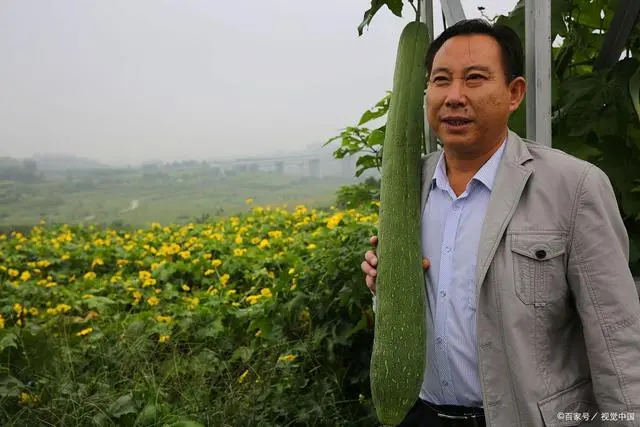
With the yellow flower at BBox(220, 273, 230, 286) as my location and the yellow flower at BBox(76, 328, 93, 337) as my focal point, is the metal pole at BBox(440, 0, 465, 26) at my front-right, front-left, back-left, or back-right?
front-left

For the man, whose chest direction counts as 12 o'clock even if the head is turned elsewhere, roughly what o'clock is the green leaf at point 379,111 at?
The green leaf is roughly at 4 o'clock from the man.

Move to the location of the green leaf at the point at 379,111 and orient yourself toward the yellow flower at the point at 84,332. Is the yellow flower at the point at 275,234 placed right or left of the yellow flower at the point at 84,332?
right

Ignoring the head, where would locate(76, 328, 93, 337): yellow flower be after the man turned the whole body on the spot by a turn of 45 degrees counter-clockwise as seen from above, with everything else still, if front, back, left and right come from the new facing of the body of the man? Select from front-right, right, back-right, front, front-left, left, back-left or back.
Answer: back-right

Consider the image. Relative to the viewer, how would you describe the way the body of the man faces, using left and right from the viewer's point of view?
facing the viewer and to the left of the viewer

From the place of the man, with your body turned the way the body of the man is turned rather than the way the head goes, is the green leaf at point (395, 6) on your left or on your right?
on your right

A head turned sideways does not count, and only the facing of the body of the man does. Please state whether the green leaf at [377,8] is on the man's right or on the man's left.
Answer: on the man's right

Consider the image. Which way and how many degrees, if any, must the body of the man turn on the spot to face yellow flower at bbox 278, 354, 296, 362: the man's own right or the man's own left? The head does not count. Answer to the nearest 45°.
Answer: approximately 90° to the man's own right
